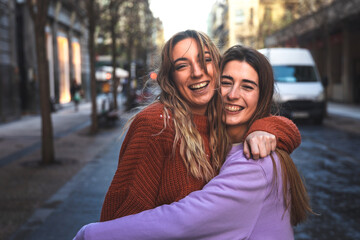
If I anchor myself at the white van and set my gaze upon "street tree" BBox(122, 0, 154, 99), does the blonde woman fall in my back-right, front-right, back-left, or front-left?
back-left

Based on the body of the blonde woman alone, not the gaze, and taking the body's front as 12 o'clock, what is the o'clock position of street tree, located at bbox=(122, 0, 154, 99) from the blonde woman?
The street tree is roughly at 7 o'clock from the blonde woman.

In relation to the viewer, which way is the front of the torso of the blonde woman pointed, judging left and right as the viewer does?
facing the viewer and to the right of the viewer

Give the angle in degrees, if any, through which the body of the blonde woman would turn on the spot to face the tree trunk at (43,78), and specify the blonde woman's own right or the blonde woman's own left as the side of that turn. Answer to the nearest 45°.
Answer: approximately 180°

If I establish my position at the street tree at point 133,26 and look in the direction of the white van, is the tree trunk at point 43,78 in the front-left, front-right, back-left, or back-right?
front-right

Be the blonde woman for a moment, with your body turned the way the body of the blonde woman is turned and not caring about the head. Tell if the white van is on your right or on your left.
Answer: on your left
